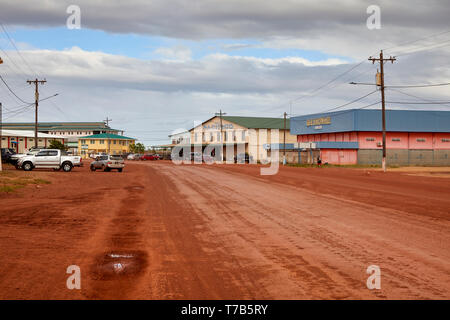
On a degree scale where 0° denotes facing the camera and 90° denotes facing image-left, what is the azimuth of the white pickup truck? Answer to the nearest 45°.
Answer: approximately 90°

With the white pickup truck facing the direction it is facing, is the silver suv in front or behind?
behind
